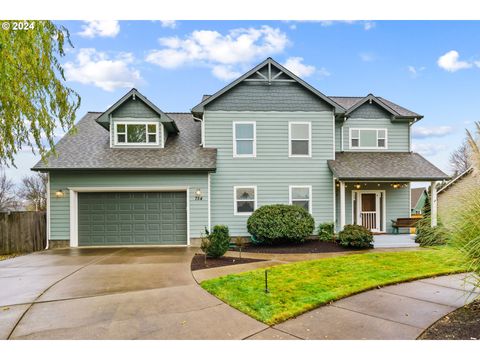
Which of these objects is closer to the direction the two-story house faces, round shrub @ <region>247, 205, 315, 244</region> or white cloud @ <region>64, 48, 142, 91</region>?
the round shrub

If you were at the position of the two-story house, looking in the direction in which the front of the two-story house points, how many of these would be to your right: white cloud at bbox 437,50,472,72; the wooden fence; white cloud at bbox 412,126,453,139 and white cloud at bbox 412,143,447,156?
1

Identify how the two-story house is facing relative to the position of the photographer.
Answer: facing the viewer

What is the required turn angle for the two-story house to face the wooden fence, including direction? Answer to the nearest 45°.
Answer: approximately 90° to its right
